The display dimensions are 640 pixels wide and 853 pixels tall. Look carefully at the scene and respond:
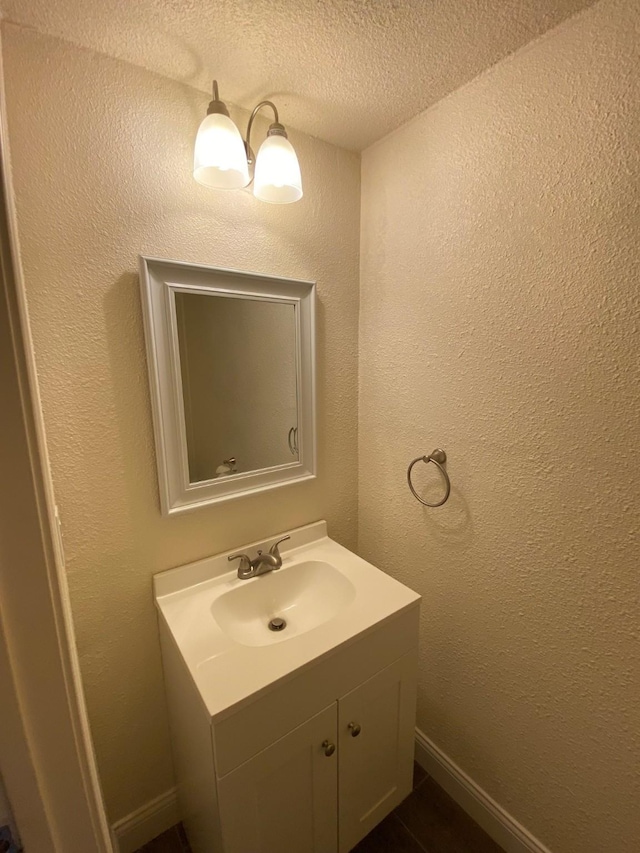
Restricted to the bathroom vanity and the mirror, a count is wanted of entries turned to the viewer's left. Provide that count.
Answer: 0

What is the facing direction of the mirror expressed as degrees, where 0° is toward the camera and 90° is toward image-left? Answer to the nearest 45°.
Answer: approximately 315°

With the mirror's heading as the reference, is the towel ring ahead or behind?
ahead

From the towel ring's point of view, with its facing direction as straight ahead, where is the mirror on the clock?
The mirror is roughly at 1 o'clock from the towel ring.
